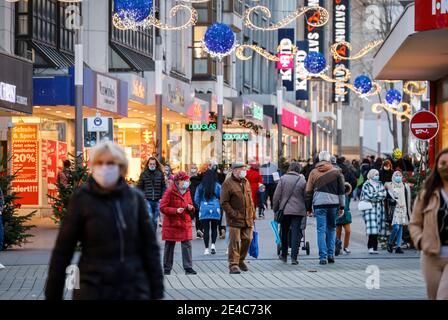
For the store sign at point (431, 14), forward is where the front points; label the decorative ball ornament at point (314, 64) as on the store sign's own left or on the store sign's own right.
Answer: on the store sign's own right

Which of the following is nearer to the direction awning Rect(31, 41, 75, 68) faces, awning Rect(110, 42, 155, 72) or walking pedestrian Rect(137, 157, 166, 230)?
the walking pedestrian

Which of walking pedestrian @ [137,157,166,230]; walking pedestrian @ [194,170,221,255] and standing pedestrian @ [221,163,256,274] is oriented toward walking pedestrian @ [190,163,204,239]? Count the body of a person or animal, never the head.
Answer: walking pedestrian @ [194,170,221,255]

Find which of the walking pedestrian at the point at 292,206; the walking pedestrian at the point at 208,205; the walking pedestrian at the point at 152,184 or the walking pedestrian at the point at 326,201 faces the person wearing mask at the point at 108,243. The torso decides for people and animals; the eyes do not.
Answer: the walking pedestrian at the point at 152,184

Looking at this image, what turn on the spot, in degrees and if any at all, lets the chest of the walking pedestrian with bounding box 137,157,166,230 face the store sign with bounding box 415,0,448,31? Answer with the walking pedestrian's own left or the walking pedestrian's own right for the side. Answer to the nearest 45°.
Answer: approximately 45° to the walking pedestrian's own left

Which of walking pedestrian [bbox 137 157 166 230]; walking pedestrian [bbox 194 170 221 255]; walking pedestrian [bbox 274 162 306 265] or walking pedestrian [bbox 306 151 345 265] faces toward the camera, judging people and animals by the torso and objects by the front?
walking pedestrian [bbox 137 157 166 230]

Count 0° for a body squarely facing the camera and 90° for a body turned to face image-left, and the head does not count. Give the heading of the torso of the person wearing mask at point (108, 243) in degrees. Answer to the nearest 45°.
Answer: approximately 0°

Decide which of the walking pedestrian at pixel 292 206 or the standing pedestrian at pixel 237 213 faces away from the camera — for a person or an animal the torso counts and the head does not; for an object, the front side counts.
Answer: the walking pedestrian at pixel 292 206

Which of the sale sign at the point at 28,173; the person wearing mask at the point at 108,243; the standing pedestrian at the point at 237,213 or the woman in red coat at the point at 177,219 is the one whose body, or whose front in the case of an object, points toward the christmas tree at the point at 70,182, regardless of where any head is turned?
the sale sign

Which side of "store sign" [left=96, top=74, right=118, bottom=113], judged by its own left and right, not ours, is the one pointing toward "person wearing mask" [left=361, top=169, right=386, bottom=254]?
front

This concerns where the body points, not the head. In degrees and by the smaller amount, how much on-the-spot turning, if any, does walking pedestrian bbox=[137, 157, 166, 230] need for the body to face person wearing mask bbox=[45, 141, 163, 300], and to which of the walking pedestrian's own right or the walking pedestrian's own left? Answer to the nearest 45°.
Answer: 0° — they already face them
